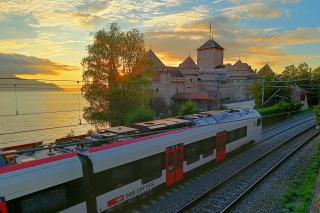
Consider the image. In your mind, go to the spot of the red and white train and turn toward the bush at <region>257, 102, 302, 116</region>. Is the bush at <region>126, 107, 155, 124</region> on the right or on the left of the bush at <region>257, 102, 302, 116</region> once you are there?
left
